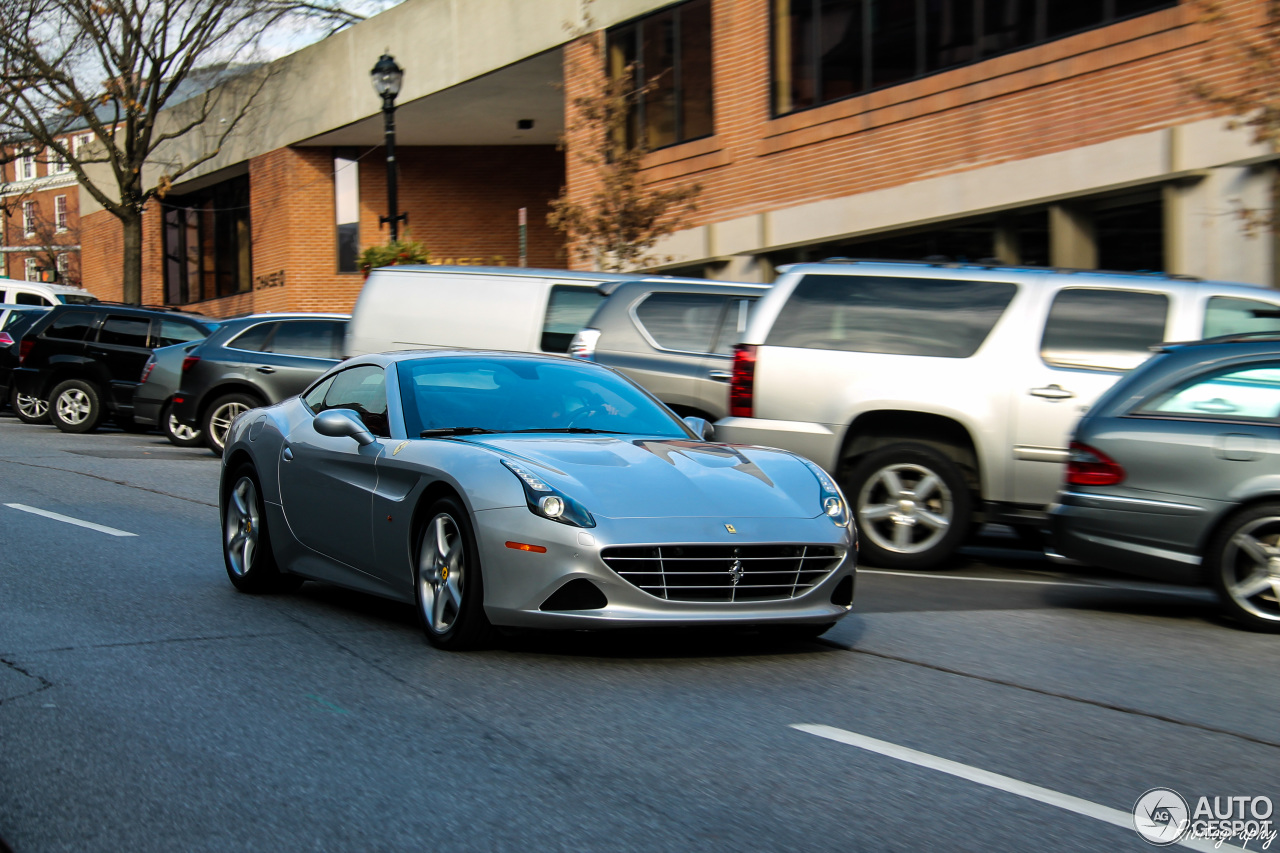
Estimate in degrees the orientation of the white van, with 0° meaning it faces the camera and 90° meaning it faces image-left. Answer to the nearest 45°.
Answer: approximately 270°

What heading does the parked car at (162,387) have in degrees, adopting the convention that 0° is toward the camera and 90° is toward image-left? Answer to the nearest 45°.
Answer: approximately 270°

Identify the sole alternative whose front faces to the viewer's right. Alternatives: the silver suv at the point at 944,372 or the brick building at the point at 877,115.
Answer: the silver suv

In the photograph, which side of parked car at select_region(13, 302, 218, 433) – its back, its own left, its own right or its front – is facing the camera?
right

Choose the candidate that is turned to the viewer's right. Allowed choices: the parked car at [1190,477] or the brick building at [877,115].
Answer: the parked car

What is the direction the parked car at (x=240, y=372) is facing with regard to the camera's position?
facing to the right of the viewer

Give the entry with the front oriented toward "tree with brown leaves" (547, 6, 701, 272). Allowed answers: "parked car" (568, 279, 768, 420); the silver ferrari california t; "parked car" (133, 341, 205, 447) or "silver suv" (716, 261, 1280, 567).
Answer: "parked car" (133, 341, 205, 447)

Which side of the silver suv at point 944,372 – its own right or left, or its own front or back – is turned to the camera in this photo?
right

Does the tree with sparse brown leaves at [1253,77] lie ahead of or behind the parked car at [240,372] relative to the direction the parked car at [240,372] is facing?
ahead

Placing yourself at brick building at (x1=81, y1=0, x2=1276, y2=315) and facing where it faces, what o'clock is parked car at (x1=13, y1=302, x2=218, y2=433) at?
The parked car is roughly at 2 o'clock from the brick building.

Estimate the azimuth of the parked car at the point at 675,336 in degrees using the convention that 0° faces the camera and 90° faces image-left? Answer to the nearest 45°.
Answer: approximately 270°

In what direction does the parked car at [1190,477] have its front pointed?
to the viewer's right
